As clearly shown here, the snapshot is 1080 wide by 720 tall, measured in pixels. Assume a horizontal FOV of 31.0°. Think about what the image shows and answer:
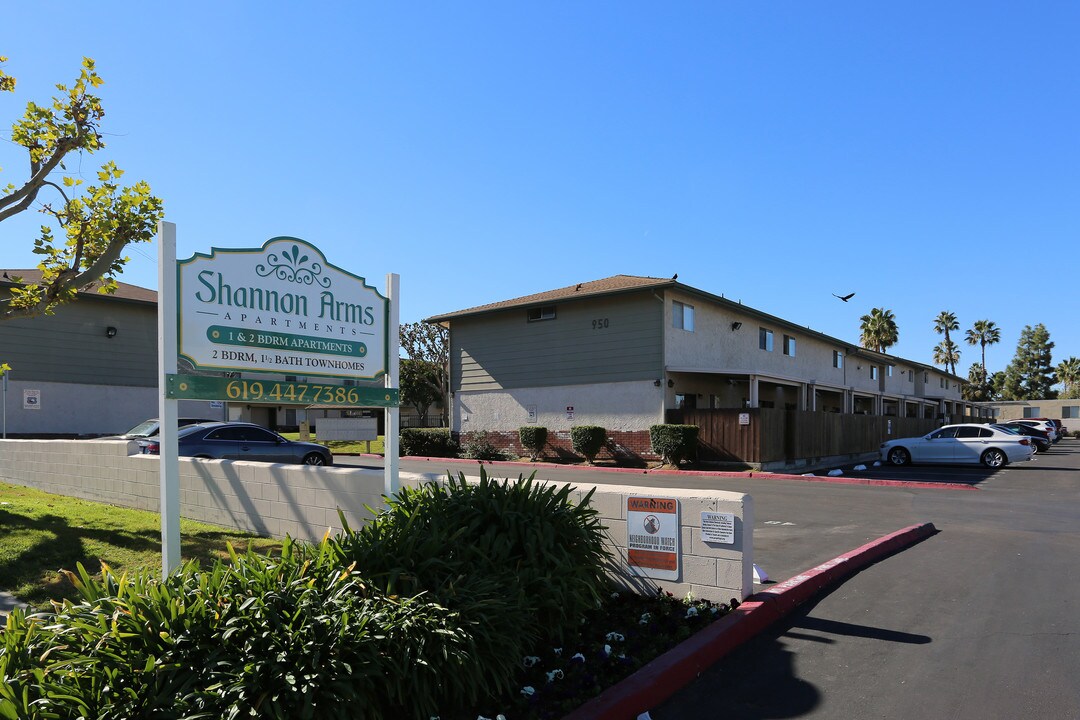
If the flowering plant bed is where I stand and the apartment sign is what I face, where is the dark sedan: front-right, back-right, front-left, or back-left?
front-right

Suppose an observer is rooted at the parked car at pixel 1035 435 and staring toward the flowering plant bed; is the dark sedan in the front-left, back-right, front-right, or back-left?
front-right

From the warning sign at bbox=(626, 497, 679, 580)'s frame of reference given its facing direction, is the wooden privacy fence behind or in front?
behind

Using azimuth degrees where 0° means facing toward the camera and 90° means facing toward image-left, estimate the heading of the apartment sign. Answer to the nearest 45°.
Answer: approximately 315°

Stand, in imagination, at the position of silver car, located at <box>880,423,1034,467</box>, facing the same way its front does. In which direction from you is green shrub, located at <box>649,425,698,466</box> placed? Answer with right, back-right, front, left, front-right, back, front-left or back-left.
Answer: front-left

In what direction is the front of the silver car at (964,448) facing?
to the viewer's left

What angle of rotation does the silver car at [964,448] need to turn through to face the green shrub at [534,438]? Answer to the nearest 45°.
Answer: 0° — it already faces it

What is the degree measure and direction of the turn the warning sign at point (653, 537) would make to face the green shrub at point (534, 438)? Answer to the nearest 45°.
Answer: approximately 135° to its right

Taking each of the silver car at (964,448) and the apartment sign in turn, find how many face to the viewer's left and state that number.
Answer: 1
